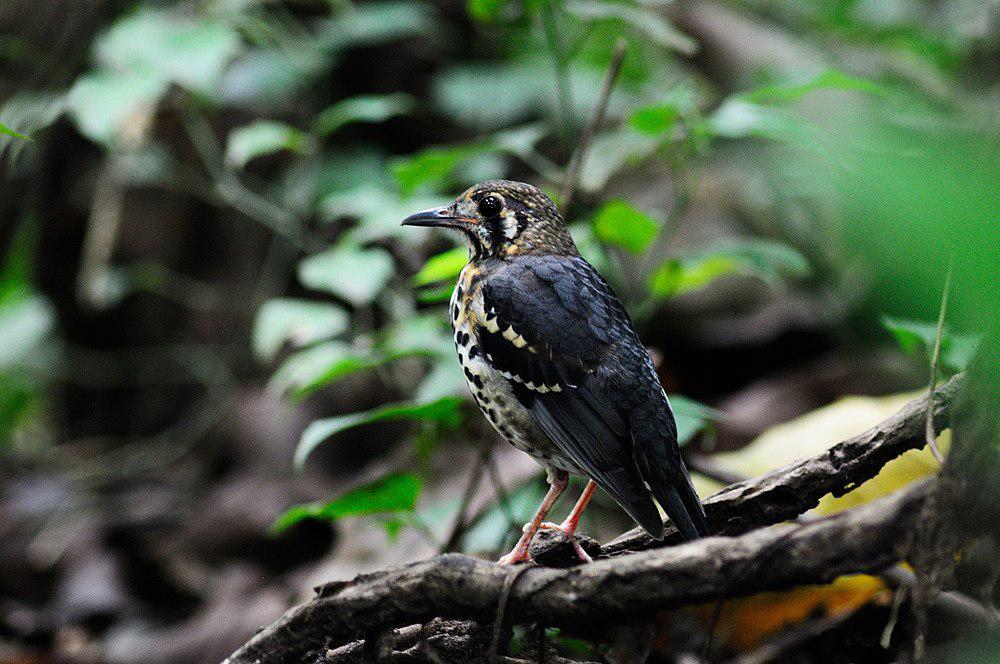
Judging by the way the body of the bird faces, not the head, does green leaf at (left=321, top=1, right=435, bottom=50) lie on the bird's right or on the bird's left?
on the bird's right

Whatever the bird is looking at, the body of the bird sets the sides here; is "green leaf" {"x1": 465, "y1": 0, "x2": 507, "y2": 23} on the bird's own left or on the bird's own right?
on the bird's own right

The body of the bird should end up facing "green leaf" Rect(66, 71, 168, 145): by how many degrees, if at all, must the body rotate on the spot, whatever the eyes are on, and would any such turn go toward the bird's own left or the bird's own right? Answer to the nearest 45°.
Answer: approximately 45° to the bird's own right

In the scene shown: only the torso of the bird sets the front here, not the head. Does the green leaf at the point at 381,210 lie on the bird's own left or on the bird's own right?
on the bird's own right

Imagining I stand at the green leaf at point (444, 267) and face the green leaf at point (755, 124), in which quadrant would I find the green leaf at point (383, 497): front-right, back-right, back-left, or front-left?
back-right

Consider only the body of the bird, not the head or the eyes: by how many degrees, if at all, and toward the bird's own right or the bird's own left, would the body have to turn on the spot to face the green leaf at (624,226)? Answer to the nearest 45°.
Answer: approximately 90° to the bird's own right

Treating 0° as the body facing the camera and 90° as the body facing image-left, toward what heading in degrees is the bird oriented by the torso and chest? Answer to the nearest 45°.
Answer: approximately 90°

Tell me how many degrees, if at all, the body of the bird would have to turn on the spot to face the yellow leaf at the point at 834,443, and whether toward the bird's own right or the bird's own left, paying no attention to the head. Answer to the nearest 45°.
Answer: approximately 135° to the bird's own right

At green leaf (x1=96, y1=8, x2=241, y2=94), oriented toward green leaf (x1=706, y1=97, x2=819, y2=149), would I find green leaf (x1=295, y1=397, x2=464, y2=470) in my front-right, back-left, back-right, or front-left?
front-right
